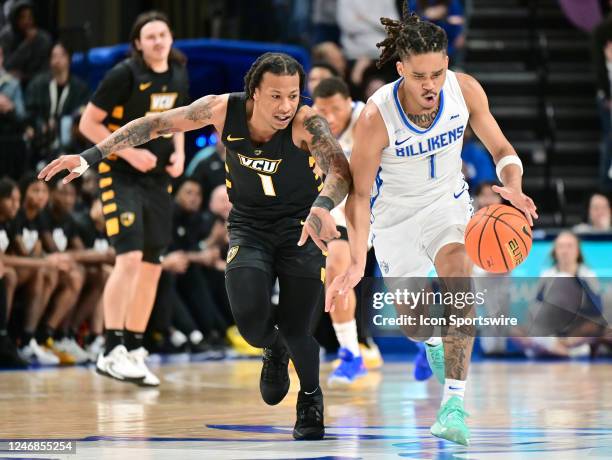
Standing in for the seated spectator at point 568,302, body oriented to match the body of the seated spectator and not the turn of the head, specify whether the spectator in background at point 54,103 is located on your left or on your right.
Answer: on your right

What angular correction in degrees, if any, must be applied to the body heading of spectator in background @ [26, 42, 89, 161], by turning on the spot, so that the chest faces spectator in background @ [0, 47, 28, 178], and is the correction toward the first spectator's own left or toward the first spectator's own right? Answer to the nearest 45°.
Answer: approximately 45° to the first spectator's own right

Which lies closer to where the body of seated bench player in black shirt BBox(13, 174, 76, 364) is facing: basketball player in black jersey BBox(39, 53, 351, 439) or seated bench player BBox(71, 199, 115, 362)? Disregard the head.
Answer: the basketball player in black jersey

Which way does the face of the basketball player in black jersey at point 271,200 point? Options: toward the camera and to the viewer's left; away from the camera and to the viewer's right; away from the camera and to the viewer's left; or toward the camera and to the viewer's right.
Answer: toward the camera and to the viewer's right

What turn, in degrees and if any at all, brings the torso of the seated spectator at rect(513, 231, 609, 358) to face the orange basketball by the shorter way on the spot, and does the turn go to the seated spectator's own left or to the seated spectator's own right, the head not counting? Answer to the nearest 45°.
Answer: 0° — they already face it
